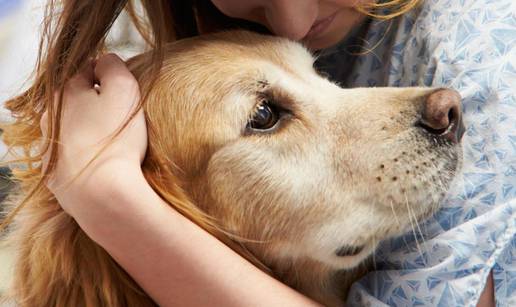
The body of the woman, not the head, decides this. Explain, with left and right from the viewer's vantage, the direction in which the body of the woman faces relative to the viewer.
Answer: facing the viewer and to the left of the viewer
